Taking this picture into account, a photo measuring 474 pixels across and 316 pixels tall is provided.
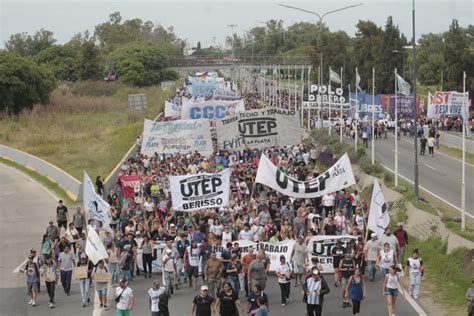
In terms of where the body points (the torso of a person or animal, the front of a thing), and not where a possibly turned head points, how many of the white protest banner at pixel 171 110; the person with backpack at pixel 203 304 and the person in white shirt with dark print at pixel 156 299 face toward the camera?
3

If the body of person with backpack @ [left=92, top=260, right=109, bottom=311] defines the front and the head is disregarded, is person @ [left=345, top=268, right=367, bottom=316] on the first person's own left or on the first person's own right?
on the first person's own left

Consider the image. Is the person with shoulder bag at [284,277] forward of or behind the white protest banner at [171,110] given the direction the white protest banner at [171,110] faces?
forward

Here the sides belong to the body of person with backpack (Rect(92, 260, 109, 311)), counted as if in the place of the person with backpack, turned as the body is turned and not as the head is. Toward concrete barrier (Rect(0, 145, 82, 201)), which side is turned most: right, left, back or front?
back

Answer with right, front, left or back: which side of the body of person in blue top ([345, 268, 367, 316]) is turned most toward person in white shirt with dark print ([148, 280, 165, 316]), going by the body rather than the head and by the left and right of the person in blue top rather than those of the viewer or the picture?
right

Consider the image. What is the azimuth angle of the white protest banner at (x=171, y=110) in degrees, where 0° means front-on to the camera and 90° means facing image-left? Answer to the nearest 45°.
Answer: approximately 0°

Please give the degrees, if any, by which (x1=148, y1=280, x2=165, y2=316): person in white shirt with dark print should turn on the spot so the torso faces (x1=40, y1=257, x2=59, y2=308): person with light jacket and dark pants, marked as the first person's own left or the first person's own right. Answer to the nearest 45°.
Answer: approximately 135° to the first person's own right

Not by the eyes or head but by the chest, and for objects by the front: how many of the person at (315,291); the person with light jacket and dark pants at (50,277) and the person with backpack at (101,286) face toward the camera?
3

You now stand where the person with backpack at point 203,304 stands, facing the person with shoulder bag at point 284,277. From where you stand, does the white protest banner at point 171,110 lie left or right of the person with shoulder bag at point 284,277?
left

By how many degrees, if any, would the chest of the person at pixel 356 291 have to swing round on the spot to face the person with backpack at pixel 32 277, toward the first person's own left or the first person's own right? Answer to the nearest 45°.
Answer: approximately 90° to the first person's own right

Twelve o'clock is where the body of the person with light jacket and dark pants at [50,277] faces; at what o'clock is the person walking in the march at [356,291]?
The person walking in the march is roughly at 10 o'clock from the person with light jacket and dark pants.
